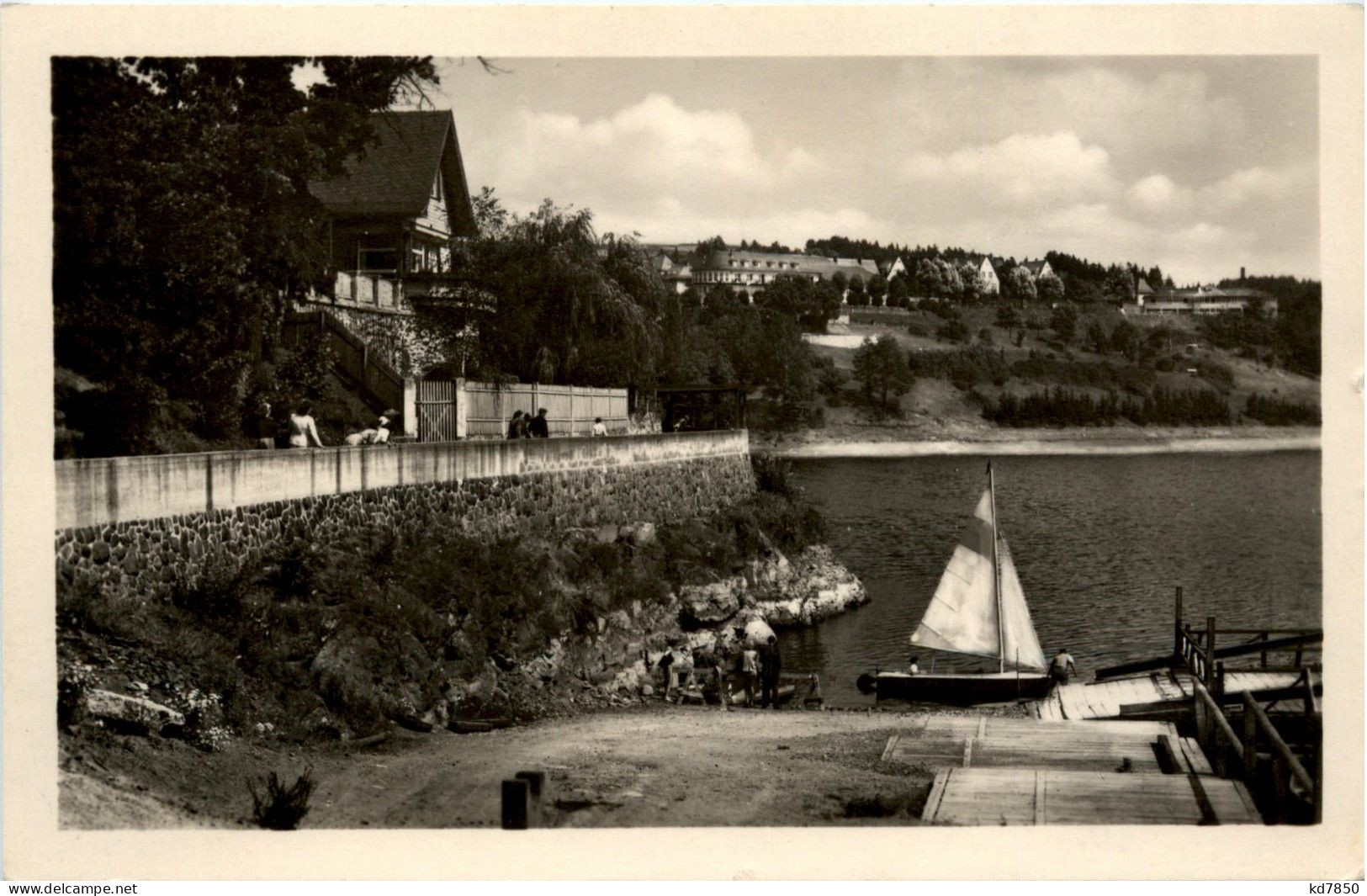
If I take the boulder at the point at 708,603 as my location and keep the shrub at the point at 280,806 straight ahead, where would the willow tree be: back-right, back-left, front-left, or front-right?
back-right

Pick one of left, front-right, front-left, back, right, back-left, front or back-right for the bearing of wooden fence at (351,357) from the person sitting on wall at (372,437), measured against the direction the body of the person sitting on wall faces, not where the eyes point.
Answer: right

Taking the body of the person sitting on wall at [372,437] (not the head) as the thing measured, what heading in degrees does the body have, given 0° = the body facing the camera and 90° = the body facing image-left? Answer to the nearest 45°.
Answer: approximately 90°
